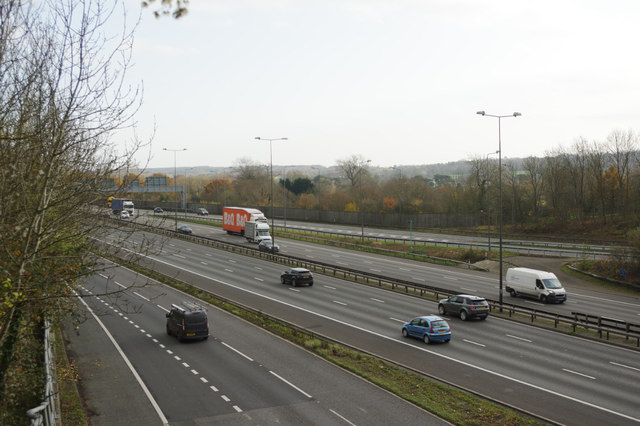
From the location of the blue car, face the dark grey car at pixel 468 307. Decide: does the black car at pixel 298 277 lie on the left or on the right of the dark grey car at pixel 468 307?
left

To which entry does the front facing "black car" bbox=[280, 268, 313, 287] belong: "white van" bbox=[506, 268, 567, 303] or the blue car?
the blue car

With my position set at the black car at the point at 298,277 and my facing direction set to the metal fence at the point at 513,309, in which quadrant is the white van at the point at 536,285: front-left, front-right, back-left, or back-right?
front-left

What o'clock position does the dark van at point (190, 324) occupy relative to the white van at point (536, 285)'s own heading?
The dark van is roughly at 3 o'clock from the white van.

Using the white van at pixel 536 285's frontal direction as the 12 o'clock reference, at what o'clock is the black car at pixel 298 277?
The black car is roughly at 4 o'clock from the white van.

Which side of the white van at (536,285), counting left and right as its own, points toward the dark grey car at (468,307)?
right
